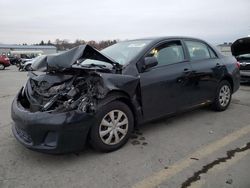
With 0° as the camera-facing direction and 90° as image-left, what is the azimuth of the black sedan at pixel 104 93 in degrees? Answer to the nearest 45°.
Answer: approximately 45°

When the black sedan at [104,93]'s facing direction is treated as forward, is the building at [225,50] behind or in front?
behind

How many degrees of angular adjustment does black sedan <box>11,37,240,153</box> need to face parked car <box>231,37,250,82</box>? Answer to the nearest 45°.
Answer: approximately 180°

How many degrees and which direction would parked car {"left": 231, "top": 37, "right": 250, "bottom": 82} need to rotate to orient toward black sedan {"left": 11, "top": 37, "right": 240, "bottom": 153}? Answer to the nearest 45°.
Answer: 0° — it already faces it
